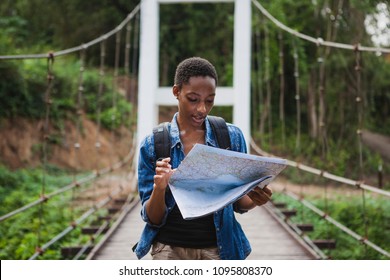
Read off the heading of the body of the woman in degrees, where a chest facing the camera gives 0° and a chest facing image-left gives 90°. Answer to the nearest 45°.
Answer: approximately 0°
